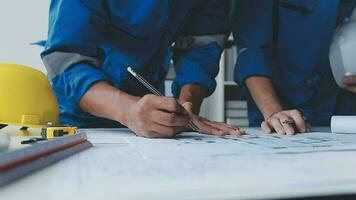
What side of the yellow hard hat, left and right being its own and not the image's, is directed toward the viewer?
left

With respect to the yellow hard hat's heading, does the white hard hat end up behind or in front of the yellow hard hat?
behind
